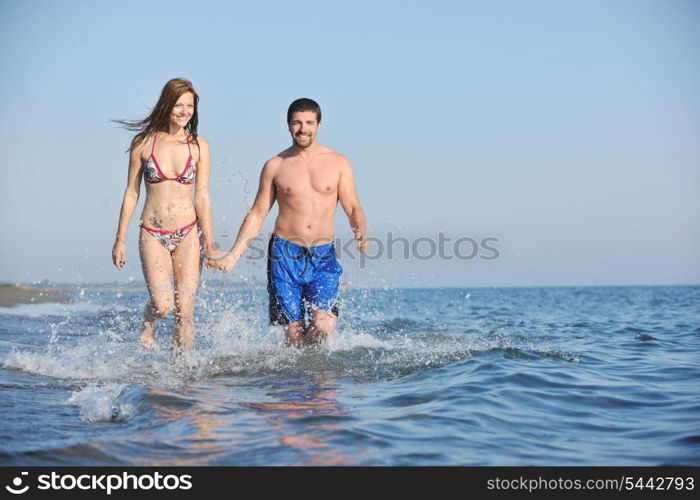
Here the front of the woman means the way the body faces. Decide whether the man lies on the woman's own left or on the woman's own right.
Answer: on the woman's own left

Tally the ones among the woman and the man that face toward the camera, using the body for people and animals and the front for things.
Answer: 2

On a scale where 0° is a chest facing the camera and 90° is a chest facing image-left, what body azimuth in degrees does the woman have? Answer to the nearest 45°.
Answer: approximately 0°

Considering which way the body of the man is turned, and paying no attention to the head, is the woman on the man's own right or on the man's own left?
on the man's own right
